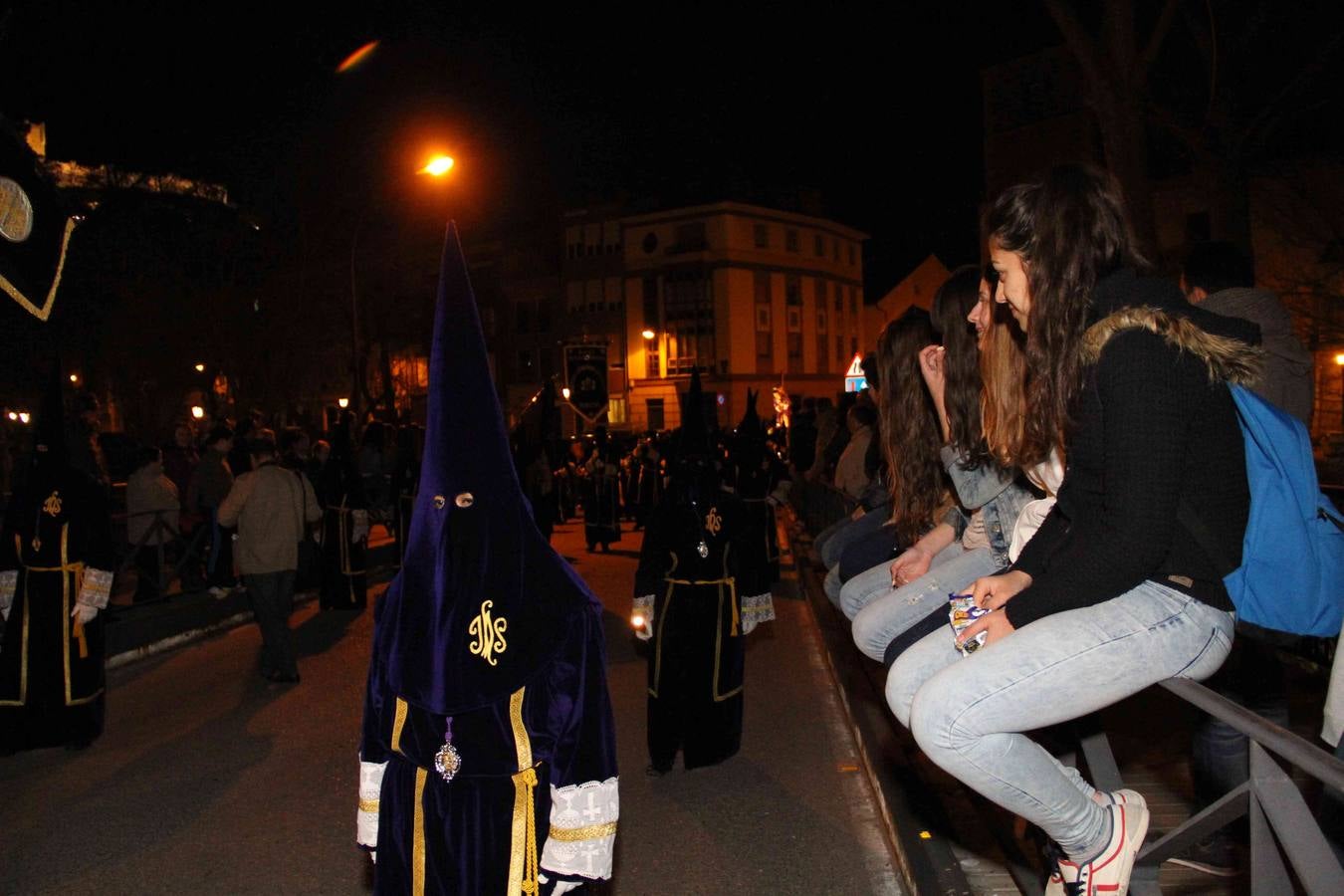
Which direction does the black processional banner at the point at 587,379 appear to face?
toward the camera

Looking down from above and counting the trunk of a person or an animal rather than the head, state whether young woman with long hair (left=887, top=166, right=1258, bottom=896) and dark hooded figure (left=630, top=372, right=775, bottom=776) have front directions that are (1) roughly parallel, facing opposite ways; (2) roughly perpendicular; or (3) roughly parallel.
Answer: roughly perpendicular

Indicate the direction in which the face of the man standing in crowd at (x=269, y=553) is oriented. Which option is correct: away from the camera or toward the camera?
away from the camera

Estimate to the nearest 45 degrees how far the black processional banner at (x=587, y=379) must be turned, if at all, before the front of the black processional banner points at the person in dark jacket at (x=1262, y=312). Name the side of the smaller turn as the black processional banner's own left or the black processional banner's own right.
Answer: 0° — it already faces them

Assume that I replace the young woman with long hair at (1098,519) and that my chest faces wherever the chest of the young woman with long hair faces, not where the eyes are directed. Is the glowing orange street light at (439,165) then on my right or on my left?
on my right

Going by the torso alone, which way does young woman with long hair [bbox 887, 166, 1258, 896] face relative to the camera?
to the viewer's left

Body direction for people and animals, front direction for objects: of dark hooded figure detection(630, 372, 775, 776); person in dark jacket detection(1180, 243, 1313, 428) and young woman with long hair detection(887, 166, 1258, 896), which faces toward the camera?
the dark hooded figure

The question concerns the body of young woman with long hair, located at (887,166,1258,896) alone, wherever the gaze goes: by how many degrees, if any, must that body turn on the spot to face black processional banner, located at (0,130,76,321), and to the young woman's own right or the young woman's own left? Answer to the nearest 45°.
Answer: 0° — they already face it

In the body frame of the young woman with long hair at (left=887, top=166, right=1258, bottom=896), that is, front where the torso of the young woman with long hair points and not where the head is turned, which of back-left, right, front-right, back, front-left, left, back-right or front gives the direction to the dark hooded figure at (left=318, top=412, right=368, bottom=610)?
front-right

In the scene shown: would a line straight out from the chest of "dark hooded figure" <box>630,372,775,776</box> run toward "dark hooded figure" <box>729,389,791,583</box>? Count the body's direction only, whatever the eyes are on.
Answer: no

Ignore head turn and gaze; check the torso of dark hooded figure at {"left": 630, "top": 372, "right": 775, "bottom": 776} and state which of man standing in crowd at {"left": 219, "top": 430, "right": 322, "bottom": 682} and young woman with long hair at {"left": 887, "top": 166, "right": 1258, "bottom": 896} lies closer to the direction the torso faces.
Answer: the young woman with long hair

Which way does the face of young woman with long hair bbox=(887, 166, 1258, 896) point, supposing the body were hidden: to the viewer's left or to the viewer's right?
to the viewer's left

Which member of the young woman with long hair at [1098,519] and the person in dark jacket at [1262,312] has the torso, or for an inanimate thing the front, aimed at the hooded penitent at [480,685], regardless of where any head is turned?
the young woman with long hair

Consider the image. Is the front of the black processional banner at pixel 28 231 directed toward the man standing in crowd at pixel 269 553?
no

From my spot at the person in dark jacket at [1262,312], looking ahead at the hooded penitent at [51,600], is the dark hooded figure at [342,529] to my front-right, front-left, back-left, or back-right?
front-right

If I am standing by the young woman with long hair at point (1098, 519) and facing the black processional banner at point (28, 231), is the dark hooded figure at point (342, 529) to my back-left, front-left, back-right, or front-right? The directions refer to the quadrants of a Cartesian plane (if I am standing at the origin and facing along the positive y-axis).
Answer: front-right

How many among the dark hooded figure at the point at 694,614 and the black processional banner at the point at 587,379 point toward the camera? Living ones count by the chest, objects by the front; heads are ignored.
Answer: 2
